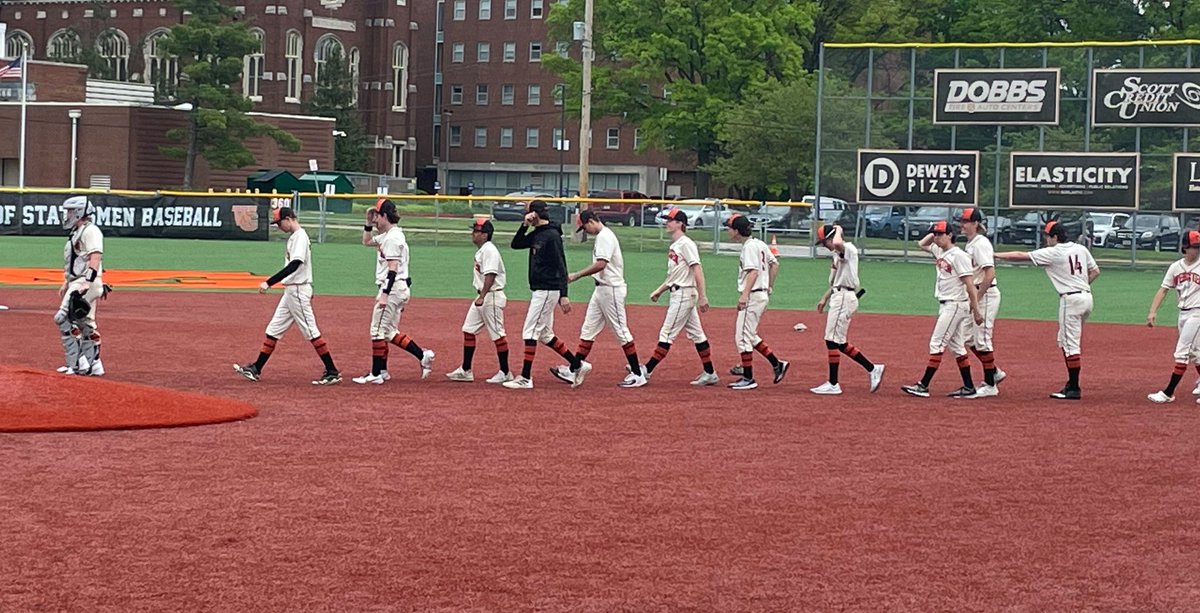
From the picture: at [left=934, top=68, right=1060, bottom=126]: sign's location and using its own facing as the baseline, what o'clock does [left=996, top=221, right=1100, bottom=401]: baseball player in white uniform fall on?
The baseball player in white uniform is roughly at 12 o'clock from the sign.

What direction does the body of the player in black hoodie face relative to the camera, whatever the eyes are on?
to the viewer's left

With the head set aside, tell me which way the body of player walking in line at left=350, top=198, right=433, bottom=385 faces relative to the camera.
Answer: to the viewer's left

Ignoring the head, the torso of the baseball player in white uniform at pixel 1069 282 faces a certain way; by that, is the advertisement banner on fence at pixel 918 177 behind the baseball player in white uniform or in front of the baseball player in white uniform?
in front

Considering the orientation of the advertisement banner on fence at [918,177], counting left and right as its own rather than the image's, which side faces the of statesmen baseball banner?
right

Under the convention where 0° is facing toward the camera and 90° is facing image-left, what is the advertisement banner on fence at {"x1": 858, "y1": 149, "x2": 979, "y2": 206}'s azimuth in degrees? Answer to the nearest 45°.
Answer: approximately 0°

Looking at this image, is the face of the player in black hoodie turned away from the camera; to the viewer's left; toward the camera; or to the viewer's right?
to the viewer's left

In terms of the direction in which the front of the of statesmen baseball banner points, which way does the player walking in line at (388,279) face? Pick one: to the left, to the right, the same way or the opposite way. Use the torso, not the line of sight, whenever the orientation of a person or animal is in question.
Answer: to the right

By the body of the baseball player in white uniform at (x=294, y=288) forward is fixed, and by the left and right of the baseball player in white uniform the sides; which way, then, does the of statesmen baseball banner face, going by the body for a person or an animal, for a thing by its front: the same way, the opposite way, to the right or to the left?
to the left

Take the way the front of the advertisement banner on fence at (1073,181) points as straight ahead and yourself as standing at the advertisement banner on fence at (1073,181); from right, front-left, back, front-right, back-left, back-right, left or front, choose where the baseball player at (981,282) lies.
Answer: front

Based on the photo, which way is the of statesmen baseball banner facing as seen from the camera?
toward the camera

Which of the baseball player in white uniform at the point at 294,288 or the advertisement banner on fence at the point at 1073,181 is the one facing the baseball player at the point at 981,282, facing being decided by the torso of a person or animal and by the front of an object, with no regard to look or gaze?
the advertisement banner on fence

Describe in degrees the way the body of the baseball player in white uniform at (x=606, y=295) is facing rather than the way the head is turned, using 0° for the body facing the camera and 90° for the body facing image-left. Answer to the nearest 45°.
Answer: approximately 90°

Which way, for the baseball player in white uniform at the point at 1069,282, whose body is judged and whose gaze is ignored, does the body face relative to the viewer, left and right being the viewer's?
facing away from the viewer and to the left of the viewer

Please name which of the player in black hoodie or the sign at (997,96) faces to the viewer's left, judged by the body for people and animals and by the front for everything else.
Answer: the player in black hoodie

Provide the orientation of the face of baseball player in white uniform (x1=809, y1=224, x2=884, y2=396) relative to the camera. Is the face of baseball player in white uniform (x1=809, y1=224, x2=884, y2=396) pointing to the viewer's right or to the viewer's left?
to the viewer's left

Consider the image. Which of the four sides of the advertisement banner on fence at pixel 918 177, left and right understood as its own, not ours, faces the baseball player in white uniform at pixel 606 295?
front

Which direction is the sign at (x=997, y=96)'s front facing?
toward the camera

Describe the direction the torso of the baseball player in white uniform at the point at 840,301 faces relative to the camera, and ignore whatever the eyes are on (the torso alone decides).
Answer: to the viewer's left

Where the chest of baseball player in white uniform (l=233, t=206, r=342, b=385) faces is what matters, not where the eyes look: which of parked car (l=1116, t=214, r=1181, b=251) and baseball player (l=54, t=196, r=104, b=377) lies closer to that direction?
the baseball player

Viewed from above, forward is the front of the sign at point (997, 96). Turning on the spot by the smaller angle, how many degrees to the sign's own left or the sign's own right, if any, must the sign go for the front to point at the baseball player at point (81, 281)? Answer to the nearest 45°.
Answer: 0° — it already faces them
